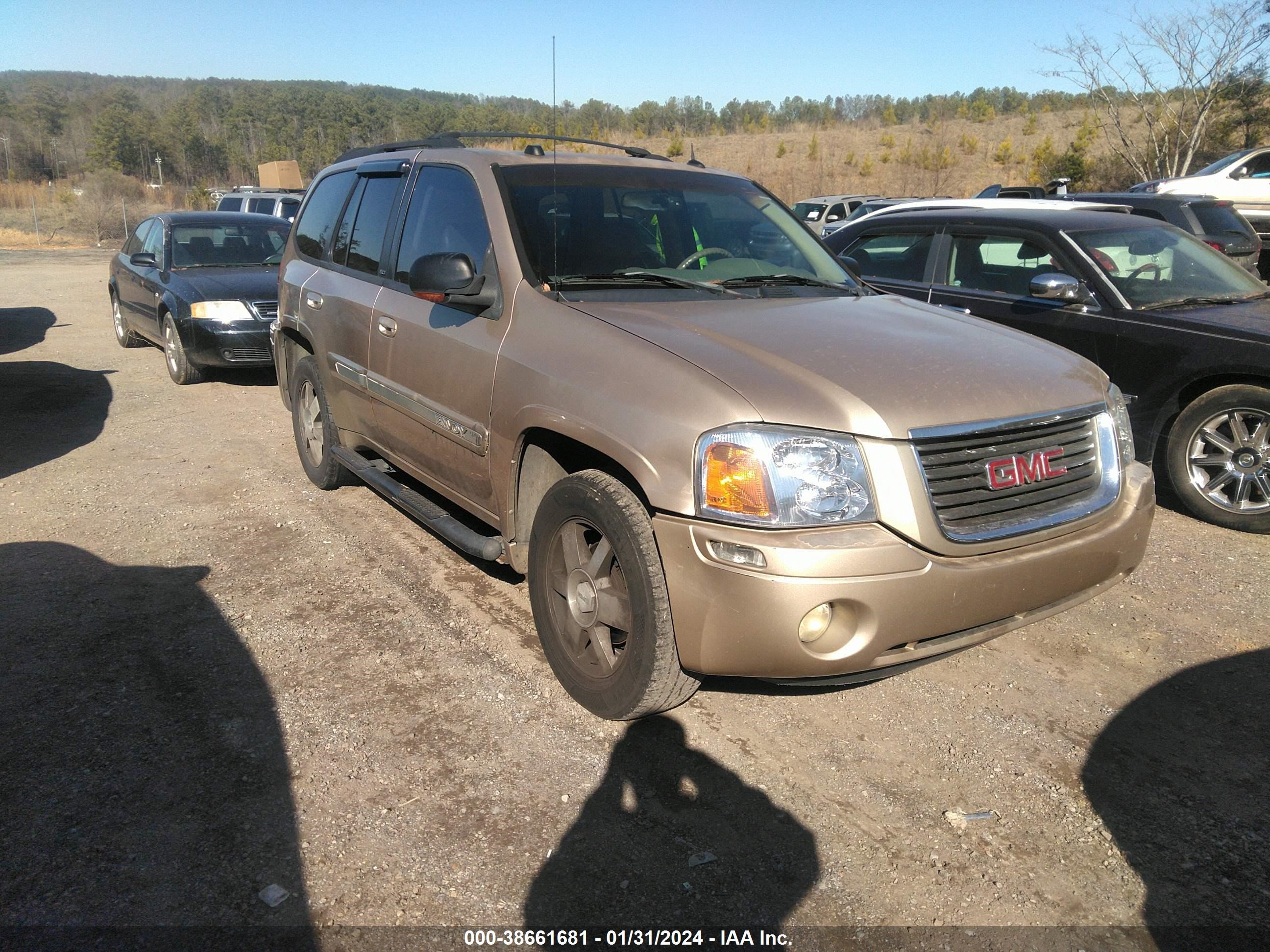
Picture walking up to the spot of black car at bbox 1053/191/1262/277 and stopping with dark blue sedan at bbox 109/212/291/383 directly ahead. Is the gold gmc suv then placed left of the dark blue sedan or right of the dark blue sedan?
left

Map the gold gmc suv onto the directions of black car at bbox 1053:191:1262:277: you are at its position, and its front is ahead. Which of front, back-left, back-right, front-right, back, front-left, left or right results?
back-left

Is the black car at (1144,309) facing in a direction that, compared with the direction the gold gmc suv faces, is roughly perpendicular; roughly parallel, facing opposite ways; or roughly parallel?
roughly parallel

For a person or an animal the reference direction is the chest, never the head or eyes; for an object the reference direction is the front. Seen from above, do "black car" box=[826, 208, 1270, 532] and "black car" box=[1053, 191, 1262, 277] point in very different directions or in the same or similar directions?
very different directions

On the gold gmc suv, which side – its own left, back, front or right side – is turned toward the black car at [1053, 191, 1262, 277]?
left

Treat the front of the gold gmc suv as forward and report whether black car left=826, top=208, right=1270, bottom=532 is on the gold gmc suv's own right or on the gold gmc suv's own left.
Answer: on the gold gmc suv's own left

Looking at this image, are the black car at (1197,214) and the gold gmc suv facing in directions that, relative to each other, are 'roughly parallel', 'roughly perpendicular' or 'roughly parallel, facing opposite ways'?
roughly parallel, facing opposite ways

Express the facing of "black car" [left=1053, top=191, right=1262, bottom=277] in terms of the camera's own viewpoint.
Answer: facing away from the viewer and to the left of the viewer

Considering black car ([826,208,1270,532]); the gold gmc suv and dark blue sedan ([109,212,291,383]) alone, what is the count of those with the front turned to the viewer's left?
0

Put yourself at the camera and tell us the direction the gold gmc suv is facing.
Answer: facing the viewer and to the right of the viewer

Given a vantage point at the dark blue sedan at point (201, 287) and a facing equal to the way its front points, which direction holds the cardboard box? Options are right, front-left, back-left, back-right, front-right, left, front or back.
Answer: back-left
